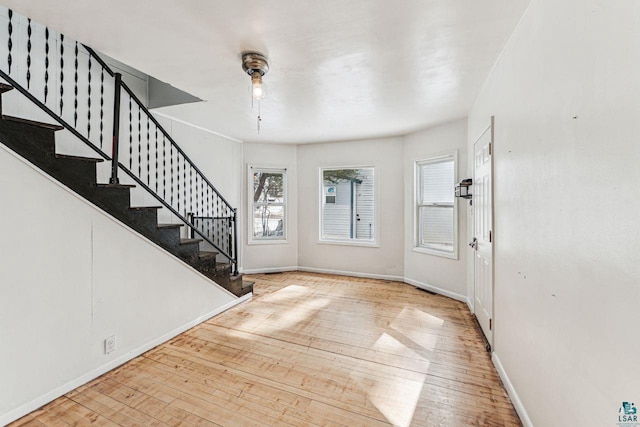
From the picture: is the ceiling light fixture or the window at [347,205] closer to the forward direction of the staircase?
the window

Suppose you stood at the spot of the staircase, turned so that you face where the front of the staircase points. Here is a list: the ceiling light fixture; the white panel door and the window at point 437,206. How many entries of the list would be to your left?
0

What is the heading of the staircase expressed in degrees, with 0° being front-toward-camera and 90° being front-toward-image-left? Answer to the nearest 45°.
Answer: approximately 225°

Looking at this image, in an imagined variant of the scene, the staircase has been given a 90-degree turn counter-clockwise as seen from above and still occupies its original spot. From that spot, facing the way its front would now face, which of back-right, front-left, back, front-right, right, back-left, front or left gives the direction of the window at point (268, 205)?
right

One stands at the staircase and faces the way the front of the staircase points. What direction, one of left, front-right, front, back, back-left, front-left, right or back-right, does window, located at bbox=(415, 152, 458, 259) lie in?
front-right

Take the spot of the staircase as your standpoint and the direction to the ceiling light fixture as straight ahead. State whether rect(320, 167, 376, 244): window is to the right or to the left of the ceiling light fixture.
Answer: left

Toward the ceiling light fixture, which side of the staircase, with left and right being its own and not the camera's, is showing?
right

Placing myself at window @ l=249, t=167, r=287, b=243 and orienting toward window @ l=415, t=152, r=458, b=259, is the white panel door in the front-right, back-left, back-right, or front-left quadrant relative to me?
front-right

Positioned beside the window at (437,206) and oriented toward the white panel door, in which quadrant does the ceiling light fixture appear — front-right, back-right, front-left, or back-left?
front-right
